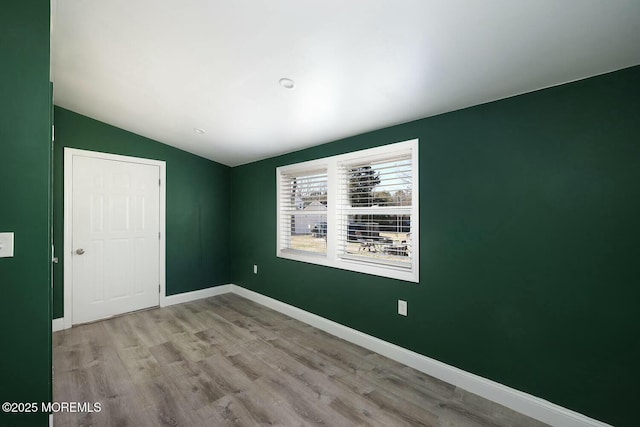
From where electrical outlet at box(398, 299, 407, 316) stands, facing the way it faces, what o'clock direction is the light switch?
The light switch is roughly at 12 o'clock from the electrical outlet.

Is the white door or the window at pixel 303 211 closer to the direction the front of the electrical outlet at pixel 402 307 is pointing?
the white door

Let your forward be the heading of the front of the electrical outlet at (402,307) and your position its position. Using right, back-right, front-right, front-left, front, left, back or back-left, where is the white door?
front-right

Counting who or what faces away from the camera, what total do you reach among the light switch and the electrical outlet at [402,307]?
0

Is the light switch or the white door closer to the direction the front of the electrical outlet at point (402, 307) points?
the light switch

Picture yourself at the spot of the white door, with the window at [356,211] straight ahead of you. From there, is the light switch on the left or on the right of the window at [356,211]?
right

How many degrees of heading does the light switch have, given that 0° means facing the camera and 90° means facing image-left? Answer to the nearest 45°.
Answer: approximately 0°

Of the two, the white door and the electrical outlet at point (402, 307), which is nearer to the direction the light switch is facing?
the electrical outlet

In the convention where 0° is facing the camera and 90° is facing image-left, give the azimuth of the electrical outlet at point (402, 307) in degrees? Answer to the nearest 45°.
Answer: approximately 45°

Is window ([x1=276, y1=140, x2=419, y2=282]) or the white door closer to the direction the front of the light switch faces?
the window

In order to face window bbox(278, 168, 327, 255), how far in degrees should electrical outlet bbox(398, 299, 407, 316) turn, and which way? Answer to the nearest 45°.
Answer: approximately 90° to its right

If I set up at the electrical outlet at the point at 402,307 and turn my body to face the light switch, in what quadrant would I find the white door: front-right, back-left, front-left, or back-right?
front-right

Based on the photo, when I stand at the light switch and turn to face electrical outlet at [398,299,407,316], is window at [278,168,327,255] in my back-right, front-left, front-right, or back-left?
front-left
